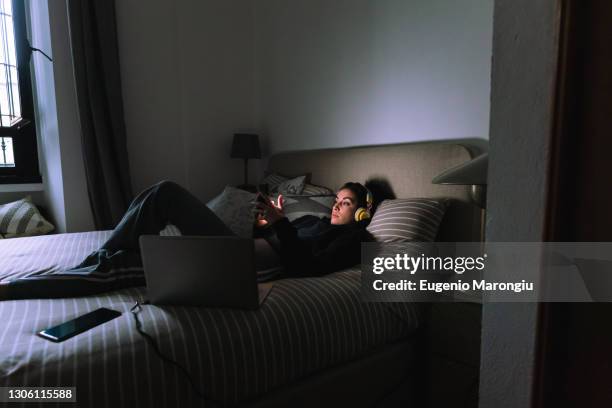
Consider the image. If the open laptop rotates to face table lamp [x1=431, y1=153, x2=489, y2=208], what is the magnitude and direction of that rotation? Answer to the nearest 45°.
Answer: approximately 90° to its right

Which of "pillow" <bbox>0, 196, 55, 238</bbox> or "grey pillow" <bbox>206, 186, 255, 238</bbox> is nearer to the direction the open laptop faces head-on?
the grey pillow

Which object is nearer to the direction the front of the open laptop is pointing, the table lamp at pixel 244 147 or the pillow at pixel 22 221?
the table lamp

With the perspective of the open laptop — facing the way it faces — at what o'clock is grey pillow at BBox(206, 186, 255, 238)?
The grey pillow is roughly at 11 o'clock from the open laptop.

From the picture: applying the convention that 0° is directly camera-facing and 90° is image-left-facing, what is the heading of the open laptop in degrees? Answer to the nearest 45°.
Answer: approximately 225°

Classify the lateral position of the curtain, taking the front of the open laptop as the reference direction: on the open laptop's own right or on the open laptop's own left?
on the open laptop's own left
